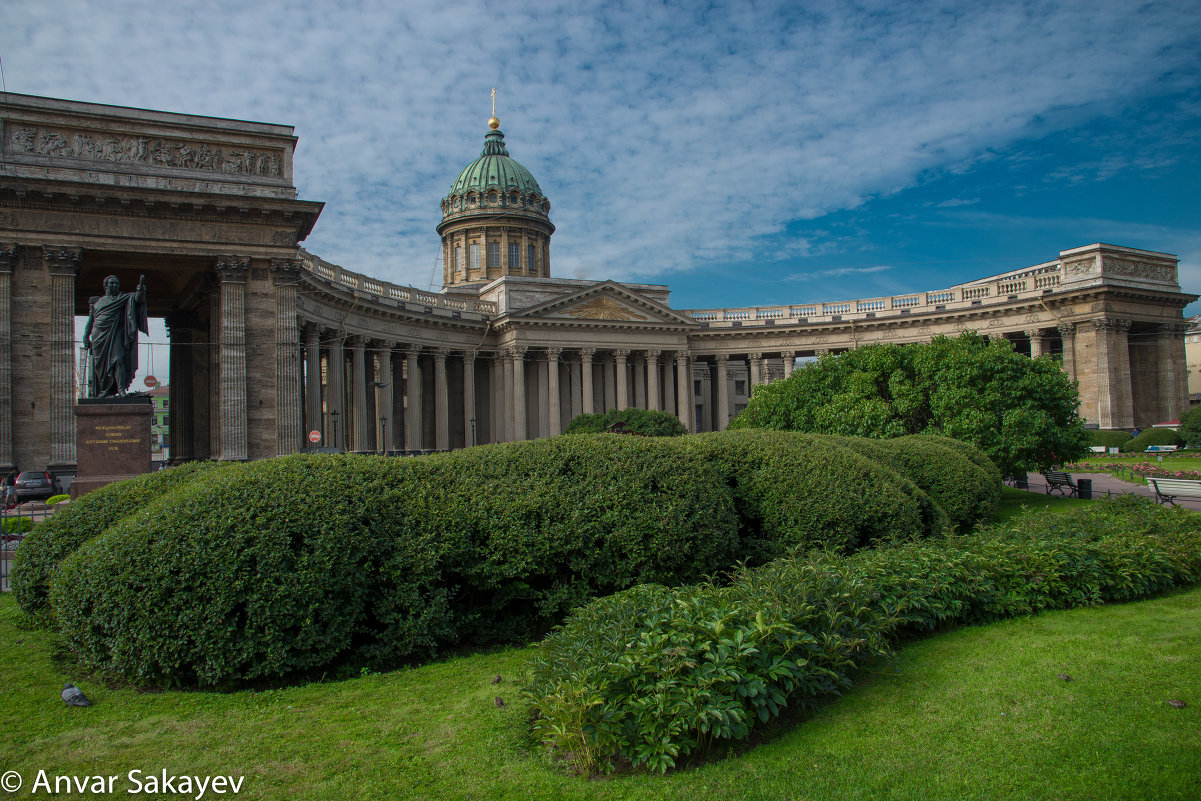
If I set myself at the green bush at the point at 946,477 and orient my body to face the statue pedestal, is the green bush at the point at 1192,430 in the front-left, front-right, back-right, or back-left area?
back-right

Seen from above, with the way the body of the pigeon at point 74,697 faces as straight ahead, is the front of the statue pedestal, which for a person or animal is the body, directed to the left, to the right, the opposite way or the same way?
to the left

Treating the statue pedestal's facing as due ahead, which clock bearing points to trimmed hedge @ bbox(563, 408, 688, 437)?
The trimmed hedge is roughly at 8 o'clock from the statue pedestal.

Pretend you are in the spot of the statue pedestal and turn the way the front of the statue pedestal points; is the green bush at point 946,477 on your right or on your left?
on your left

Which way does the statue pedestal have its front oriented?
toward the camera

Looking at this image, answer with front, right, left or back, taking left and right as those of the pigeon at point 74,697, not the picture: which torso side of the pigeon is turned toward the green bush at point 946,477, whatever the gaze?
back

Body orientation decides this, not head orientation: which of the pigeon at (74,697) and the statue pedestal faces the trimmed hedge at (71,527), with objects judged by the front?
the statue pedestal

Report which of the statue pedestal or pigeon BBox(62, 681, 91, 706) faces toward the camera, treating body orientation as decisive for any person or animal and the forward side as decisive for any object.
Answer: the statue pedestal

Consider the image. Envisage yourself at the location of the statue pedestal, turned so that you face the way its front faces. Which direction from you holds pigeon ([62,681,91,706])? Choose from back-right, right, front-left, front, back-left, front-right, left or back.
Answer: front

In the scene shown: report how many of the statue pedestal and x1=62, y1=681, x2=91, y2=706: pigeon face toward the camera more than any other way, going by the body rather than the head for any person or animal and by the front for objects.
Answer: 1

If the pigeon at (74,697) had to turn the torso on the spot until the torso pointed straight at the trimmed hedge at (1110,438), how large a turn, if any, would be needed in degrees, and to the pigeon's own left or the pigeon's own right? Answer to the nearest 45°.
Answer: approximately 180°

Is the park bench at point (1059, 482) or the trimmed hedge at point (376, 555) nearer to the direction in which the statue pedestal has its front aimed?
the trimmed hedge

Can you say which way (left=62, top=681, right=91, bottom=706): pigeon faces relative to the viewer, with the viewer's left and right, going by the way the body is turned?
facing to the left of the viewer

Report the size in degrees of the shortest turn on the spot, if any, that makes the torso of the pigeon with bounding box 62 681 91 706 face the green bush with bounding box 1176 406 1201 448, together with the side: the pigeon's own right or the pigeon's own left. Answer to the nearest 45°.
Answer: approximately 180°

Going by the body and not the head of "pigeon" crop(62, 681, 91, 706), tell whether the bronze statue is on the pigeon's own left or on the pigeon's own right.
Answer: on the pigeon's own right

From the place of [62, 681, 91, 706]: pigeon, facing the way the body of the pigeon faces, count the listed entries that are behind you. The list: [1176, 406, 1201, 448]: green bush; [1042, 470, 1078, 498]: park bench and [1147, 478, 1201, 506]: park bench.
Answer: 3

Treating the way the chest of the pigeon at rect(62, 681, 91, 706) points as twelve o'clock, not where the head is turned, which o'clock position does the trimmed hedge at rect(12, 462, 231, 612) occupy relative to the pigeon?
The trimmed hedge is roughly at 3 o'clock from the pigeon.
